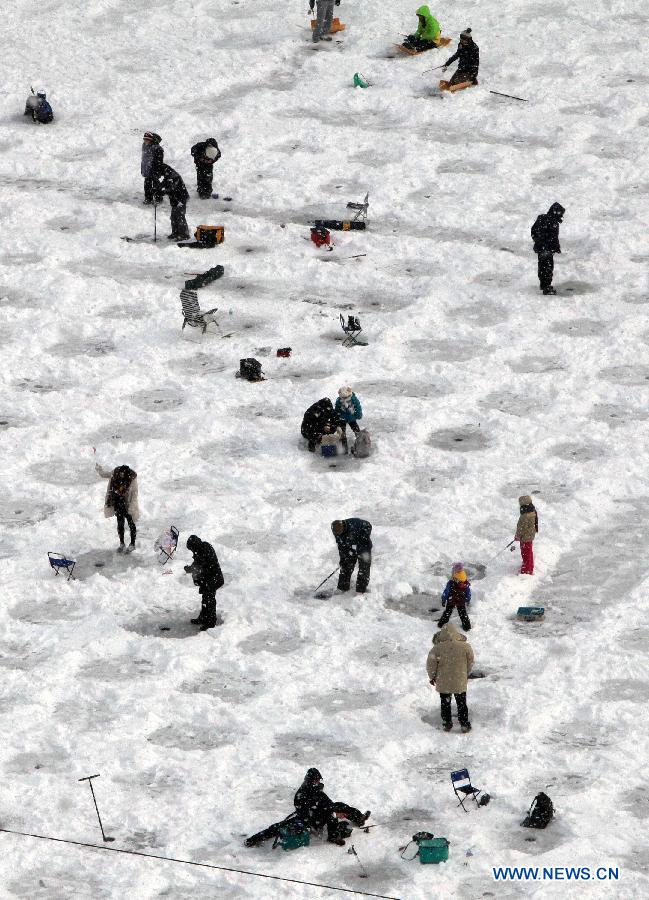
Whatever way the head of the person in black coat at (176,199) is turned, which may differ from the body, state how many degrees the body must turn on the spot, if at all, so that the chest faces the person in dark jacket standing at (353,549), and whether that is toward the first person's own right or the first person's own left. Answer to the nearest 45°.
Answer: approximately 90° to the first person's own left

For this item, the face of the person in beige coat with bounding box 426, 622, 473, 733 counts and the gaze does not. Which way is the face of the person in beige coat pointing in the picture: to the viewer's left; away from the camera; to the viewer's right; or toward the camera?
away from the camera

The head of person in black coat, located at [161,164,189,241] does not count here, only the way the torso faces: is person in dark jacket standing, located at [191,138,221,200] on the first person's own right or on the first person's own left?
on the first person's own right

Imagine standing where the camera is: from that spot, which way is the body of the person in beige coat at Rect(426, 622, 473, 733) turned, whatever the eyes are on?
away from the camera

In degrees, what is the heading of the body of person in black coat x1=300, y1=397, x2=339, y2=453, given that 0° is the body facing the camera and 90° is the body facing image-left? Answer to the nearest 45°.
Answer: approximately 270°

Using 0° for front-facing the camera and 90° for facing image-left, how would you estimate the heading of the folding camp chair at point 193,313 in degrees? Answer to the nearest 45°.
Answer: approximately 315°

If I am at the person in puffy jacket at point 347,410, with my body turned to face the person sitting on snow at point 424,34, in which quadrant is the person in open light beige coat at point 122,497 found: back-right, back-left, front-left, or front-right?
back-left

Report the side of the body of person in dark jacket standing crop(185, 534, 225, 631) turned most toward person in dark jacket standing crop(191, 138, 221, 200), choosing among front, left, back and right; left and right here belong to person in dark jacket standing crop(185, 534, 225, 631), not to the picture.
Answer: right

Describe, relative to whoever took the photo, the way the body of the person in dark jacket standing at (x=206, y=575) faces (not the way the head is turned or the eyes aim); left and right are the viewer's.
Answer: facing to the left of the viewer

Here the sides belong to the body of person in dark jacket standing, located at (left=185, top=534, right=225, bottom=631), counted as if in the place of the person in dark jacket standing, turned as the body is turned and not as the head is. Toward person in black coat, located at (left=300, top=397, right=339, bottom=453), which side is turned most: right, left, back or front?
right
